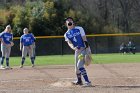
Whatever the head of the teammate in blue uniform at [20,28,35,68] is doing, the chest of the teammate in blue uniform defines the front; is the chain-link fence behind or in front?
behind

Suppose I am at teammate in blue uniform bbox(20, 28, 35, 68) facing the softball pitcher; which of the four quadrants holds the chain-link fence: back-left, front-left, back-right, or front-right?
back-left

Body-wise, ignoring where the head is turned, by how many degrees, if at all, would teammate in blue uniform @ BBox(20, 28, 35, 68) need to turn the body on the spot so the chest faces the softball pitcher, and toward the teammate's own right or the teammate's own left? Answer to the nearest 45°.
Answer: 0° — they already face them

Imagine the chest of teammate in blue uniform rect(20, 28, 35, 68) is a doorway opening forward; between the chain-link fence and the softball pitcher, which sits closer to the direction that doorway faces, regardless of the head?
the softball pitcher

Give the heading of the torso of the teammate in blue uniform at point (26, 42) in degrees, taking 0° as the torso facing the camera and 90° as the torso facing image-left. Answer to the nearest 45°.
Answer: approximately 0°

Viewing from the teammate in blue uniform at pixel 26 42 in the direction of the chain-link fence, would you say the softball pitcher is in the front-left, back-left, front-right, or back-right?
back-right
